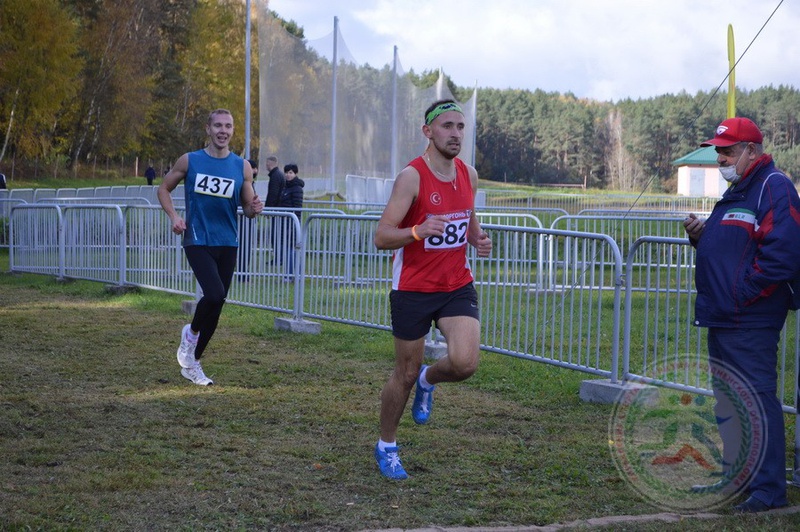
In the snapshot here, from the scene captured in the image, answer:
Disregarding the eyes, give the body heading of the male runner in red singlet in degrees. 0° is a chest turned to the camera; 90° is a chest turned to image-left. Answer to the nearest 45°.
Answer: approximately 315°

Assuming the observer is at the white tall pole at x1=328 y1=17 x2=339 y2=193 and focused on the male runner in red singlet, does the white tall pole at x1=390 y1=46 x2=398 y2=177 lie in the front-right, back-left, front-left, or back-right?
back-left

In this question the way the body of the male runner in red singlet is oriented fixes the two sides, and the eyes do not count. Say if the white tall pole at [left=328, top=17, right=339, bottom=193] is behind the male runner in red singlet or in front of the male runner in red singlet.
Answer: behind

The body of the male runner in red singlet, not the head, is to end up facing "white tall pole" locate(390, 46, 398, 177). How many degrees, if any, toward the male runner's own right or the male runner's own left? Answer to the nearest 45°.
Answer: approximately 135° to the male runner's own left

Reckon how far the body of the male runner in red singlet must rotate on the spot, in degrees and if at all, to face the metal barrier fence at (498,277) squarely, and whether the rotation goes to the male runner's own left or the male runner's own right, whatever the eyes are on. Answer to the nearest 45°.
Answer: approximately 135° to the male runner's own left

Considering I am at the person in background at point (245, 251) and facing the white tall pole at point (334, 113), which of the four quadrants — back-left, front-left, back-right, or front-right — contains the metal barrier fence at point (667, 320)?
back-right

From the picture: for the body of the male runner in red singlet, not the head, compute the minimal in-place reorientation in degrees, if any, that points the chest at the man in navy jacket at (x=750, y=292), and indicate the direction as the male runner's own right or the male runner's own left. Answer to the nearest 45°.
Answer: approximately 45° to the male runner's own left

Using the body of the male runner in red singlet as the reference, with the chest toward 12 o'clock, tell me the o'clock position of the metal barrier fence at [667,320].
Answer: The metal barrier fence is roughly at 9 o'clock from the male runner in red singlet.

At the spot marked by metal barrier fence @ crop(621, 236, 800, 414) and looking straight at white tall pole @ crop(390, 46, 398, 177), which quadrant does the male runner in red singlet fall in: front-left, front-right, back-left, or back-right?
back-left

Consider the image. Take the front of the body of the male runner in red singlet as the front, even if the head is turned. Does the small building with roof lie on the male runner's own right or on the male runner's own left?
on the male runner's own left
